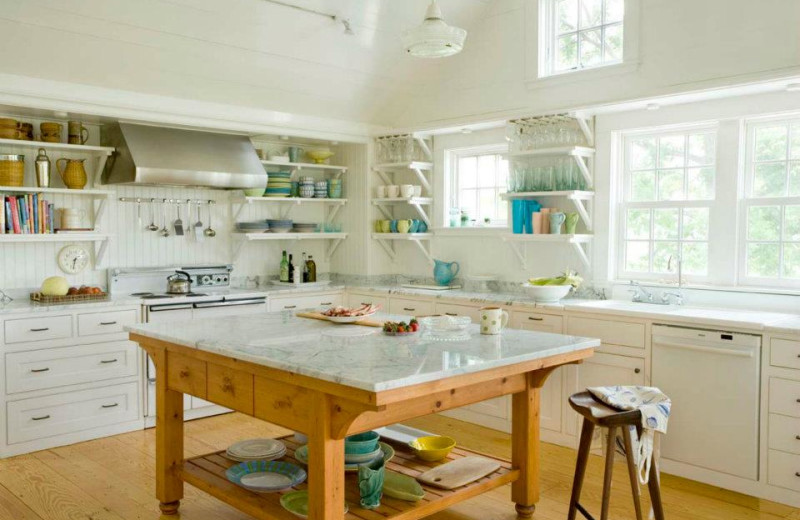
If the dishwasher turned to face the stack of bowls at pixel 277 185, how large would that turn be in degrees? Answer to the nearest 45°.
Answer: approximately 45° to its right

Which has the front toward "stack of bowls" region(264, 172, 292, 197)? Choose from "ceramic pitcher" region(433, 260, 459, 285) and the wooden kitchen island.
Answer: the ceramic pitcher

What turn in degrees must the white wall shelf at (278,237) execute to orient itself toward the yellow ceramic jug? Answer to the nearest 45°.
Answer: approximately 90° to its right

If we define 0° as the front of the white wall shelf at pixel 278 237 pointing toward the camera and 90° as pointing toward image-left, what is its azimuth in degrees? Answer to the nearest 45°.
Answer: approximately 315°

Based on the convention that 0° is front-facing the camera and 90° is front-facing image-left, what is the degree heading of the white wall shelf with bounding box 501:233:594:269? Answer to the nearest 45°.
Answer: approximately 45°

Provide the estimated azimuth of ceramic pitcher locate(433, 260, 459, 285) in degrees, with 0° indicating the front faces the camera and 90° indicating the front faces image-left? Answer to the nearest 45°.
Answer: approximately 90°

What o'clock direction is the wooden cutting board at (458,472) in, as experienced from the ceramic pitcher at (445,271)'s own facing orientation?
The wooden cutting board is roughly at 9 o'clock from the ceramic pitcher.
